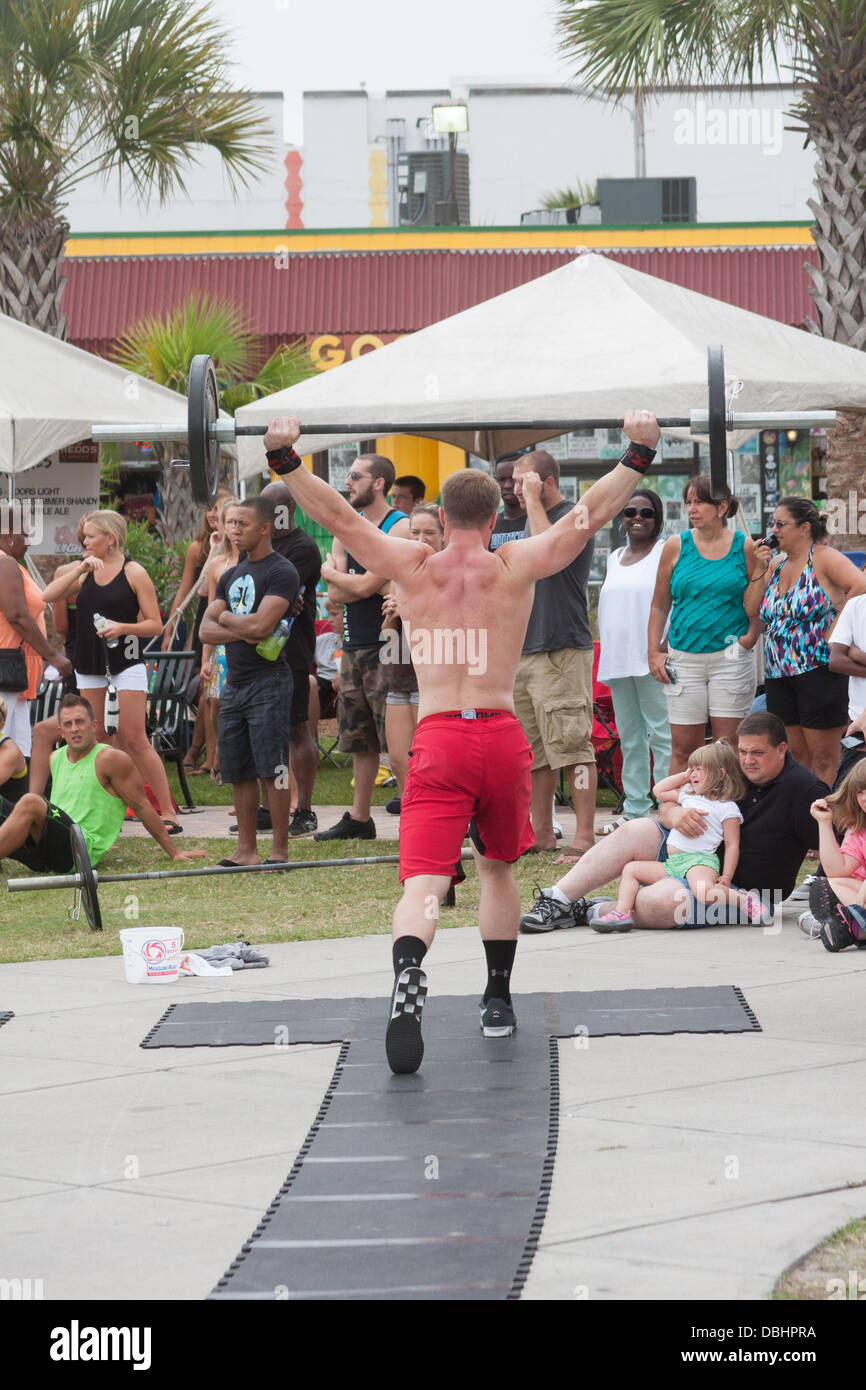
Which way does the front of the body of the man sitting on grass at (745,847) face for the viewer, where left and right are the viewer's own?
facing the viewer and to the left of the viewer

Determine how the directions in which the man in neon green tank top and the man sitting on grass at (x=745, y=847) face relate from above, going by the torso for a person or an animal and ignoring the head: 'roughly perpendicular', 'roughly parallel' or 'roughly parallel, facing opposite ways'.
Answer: roughly parallel

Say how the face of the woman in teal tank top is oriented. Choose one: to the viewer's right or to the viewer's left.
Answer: to the viewer's left

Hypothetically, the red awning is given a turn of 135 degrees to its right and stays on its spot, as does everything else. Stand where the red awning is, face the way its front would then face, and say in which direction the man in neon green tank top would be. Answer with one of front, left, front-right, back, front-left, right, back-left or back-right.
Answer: back-left

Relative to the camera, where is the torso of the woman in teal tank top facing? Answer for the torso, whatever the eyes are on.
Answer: toward the camera

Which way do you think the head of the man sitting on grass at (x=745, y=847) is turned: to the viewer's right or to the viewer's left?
to the viewer's left

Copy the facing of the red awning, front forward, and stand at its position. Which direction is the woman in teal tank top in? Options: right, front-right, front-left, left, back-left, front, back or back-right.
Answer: front

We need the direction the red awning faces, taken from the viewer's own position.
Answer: facing the viewer

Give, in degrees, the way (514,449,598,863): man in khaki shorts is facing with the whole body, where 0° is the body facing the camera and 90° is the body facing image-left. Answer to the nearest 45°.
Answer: approximately 45°

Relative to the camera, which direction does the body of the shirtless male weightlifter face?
away from the camera

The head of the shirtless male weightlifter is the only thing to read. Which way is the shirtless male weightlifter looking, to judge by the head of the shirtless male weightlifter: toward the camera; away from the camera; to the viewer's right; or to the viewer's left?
away from the camera

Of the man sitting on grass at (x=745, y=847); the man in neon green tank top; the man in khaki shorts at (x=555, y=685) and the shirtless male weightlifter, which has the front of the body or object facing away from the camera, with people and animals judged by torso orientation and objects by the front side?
the shirtless male weightlifter

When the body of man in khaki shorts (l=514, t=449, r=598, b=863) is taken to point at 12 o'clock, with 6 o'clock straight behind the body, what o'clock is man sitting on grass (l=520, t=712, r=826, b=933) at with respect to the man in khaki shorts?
The man sitting on grass is roughly at 10 o'clock from the man in khaki shorts.

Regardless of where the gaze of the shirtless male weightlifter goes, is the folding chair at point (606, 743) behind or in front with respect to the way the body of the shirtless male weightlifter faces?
in front

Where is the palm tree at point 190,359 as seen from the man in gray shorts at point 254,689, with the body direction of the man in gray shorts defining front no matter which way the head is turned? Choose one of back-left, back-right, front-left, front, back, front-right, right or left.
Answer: back-right

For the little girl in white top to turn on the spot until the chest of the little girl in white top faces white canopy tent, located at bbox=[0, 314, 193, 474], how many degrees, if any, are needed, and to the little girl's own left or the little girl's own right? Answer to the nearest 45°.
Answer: approximately 90° to the little girl's own right

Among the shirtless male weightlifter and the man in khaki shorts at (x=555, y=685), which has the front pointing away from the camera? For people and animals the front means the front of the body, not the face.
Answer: the shirtless male weightlifter

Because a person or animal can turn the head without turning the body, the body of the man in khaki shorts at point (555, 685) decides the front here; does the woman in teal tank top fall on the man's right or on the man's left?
on the man's left

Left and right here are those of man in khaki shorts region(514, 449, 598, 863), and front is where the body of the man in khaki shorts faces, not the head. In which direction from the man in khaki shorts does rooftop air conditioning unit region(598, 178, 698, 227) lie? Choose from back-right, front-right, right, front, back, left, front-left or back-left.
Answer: back-right
